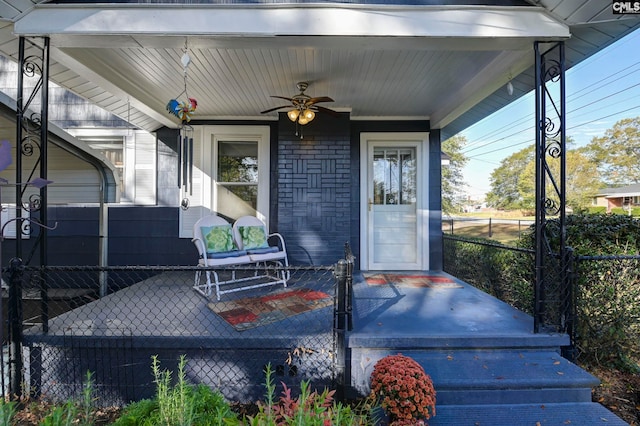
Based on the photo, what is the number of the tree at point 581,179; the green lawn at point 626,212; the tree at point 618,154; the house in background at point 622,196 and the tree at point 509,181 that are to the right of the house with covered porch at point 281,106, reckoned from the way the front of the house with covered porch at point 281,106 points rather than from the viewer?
0

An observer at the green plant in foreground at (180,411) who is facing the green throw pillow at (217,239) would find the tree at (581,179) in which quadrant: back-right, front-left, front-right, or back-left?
front-right

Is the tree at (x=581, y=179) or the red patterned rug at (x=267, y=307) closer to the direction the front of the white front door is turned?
the red patterned rug

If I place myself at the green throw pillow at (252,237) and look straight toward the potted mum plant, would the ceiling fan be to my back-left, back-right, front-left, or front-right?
front-left

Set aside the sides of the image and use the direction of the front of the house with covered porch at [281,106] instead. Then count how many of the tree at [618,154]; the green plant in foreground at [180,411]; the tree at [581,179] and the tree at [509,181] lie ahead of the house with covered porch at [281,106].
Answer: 1

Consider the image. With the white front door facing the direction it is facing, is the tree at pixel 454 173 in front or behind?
behind

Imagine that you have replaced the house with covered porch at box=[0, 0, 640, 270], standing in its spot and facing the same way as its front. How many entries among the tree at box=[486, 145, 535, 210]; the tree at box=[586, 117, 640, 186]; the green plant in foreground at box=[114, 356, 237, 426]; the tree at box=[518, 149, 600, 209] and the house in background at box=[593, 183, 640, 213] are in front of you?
1

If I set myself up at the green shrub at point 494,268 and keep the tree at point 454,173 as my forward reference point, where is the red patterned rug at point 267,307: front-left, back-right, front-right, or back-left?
back-left

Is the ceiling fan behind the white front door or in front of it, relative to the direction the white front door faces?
in front

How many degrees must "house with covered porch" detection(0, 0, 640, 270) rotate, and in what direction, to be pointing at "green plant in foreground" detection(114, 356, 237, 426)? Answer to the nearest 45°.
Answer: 0° — it already faces it

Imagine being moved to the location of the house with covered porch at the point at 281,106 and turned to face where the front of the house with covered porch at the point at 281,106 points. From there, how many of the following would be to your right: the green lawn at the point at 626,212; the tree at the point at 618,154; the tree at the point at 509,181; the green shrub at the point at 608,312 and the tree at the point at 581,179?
0

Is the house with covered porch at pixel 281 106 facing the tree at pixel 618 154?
no

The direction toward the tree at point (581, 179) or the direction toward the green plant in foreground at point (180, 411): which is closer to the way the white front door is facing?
the green plant in foreground

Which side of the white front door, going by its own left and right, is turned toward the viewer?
front

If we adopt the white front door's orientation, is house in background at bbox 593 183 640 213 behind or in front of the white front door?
behind

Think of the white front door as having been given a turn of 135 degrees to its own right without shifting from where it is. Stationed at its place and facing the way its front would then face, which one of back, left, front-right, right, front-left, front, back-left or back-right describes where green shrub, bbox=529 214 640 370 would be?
back

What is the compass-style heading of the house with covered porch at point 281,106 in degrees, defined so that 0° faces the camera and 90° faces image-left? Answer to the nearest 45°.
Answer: approximately 0°

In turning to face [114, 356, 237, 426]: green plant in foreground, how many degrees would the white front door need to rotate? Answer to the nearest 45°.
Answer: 0° — it already faces it
